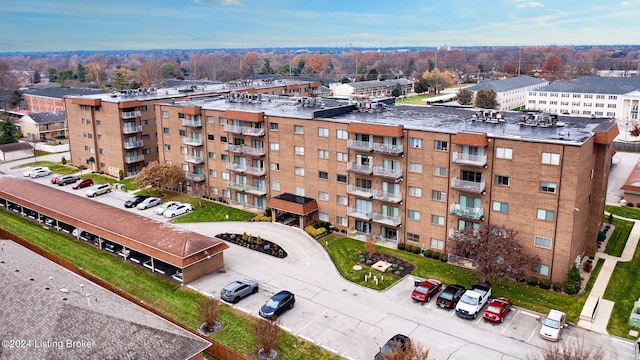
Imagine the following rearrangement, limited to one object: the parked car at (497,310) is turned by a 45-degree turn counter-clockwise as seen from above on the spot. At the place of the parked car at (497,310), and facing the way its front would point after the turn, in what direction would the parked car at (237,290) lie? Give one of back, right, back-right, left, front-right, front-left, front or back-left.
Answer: left

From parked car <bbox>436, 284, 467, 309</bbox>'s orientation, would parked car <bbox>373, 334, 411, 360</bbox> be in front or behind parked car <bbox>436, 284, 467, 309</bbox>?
behind

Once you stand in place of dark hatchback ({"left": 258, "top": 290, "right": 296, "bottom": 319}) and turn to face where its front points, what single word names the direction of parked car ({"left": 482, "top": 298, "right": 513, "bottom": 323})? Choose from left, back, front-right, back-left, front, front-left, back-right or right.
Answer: back-left

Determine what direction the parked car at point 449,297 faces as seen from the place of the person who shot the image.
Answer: facing away from the viewer and to the right of the viewer

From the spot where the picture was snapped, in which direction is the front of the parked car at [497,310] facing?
facing away from the viewer and to the right of the viewer

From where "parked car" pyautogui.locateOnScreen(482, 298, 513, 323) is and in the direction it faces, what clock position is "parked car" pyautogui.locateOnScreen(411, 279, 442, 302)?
"parked car" pyautogui.locateOnScreen(411, 279, 442, 302) is roughly at 8 o'clock from "parked car" pyautogui.locateOnScreen(482, 298, 513, 323).

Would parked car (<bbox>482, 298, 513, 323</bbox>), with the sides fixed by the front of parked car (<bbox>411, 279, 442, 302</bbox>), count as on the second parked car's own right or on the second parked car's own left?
on the second parked car's own right

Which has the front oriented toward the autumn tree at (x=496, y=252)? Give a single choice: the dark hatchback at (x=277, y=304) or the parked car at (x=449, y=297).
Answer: the parked car

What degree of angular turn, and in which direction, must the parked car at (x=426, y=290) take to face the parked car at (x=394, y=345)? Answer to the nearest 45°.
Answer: approximately 135° to its right

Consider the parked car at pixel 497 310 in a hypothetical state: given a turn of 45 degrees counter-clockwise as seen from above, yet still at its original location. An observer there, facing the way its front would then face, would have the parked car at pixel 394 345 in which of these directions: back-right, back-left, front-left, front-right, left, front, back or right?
back-left

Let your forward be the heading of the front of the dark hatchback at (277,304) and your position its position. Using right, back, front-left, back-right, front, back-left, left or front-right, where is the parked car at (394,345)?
left

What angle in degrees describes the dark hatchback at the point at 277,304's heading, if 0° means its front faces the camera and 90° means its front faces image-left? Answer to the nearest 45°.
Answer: approximately 45°

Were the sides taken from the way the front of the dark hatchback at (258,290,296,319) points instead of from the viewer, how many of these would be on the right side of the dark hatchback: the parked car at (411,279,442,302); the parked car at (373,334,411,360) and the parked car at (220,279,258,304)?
1
